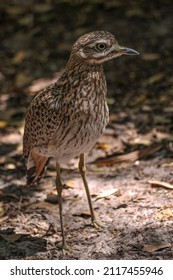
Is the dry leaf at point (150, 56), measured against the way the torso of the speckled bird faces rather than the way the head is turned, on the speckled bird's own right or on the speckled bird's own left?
on the speckled bird's own left

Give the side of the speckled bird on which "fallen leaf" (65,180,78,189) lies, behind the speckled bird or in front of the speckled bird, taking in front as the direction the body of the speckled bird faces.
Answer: behind

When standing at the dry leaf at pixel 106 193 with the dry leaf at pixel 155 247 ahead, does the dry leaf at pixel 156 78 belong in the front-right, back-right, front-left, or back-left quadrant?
back-left

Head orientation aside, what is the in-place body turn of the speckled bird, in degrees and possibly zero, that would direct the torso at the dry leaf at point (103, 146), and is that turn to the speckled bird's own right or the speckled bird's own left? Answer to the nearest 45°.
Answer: approximately 135° to the speckled bird's own left

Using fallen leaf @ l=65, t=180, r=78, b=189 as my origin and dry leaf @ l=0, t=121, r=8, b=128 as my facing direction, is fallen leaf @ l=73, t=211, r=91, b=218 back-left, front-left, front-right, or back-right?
back-left

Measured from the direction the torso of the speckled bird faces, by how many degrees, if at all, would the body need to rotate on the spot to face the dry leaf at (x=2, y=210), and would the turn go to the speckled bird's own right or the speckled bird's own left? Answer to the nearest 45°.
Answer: approximately 180°

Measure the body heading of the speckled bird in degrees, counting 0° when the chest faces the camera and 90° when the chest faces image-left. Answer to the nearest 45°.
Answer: approximately 315°
